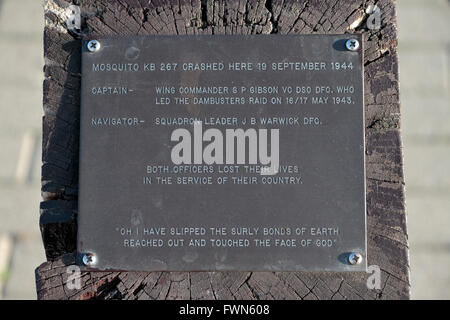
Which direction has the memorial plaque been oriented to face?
toward the camera
